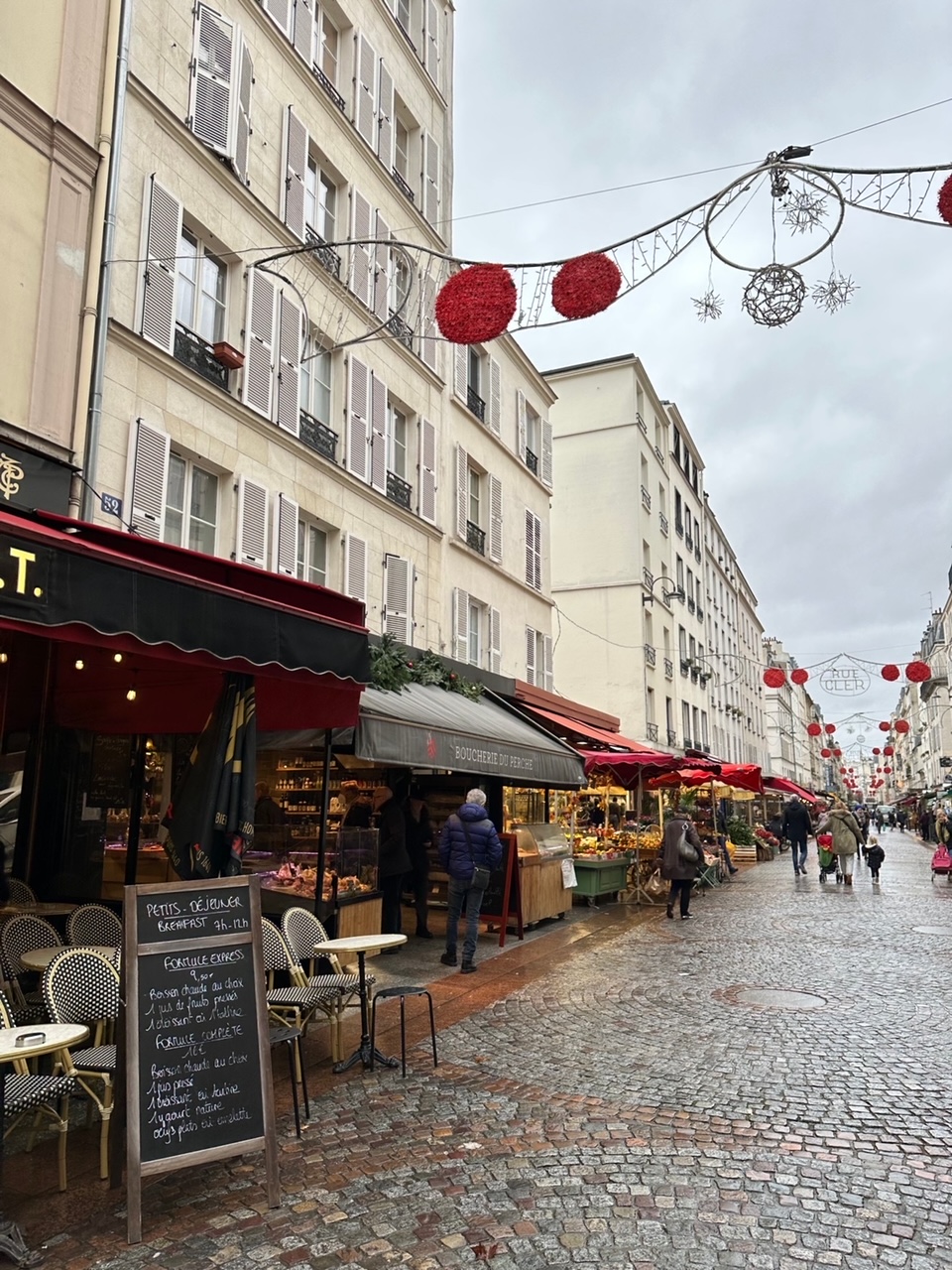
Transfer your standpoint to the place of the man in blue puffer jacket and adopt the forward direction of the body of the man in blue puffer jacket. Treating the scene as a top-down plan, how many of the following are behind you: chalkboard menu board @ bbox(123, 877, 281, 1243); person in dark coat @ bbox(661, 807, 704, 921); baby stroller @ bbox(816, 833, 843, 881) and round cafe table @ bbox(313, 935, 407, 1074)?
2

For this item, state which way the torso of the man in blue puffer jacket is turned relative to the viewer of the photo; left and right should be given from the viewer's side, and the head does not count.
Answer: facing away from the viewer

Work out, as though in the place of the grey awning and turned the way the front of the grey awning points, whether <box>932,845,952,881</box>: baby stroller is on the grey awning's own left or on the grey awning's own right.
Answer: on the grey awning's own left
